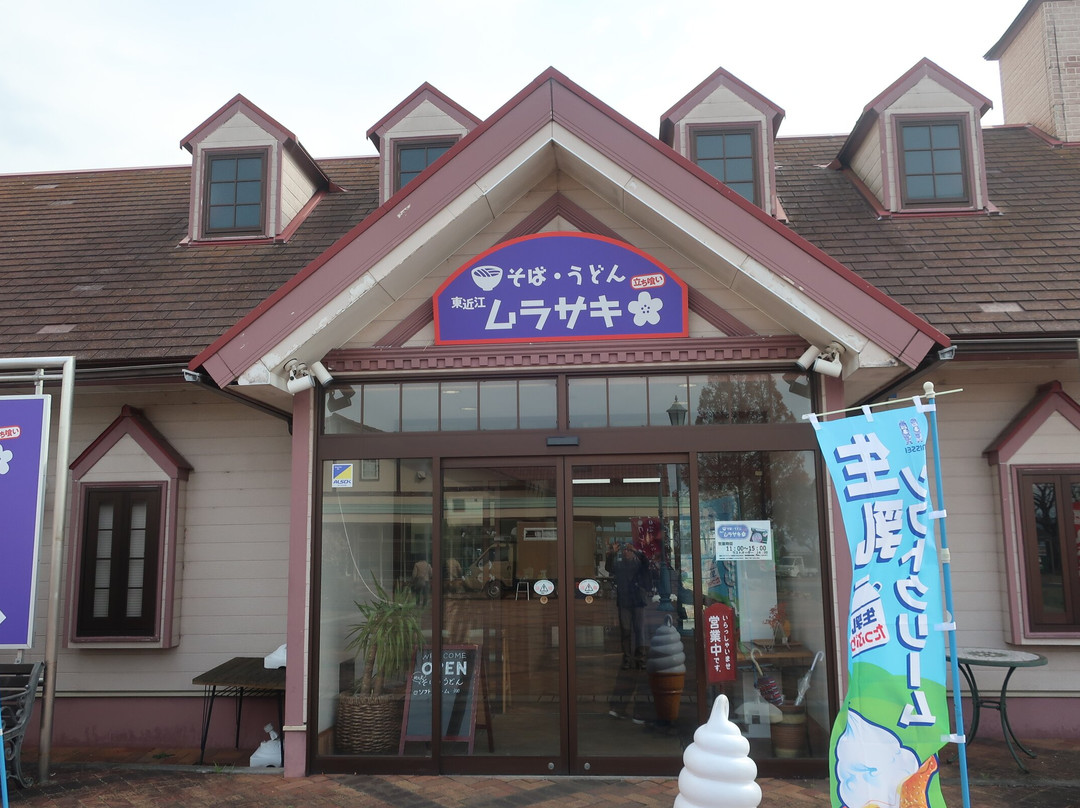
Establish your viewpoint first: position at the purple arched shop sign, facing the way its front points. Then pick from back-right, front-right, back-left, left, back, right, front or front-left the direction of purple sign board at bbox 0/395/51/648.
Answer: right

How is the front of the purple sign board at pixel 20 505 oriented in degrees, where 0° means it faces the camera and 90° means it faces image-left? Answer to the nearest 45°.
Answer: approximately 0°

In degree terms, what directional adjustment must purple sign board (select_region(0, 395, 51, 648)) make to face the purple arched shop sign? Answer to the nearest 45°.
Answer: approximately 45° to its left

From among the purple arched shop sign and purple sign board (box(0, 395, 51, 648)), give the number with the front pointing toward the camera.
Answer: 2

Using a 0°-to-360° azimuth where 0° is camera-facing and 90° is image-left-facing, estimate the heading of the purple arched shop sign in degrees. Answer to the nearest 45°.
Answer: approximately 0°

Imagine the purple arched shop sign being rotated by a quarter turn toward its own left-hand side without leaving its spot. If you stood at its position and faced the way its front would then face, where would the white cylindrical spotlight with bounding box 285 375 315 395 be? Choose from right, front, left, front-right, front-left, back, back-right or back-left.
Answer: back

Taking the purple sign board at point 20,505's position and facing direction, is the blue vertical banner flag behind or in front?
in front

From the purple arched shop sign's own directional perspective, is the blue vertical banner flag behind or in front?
in front
